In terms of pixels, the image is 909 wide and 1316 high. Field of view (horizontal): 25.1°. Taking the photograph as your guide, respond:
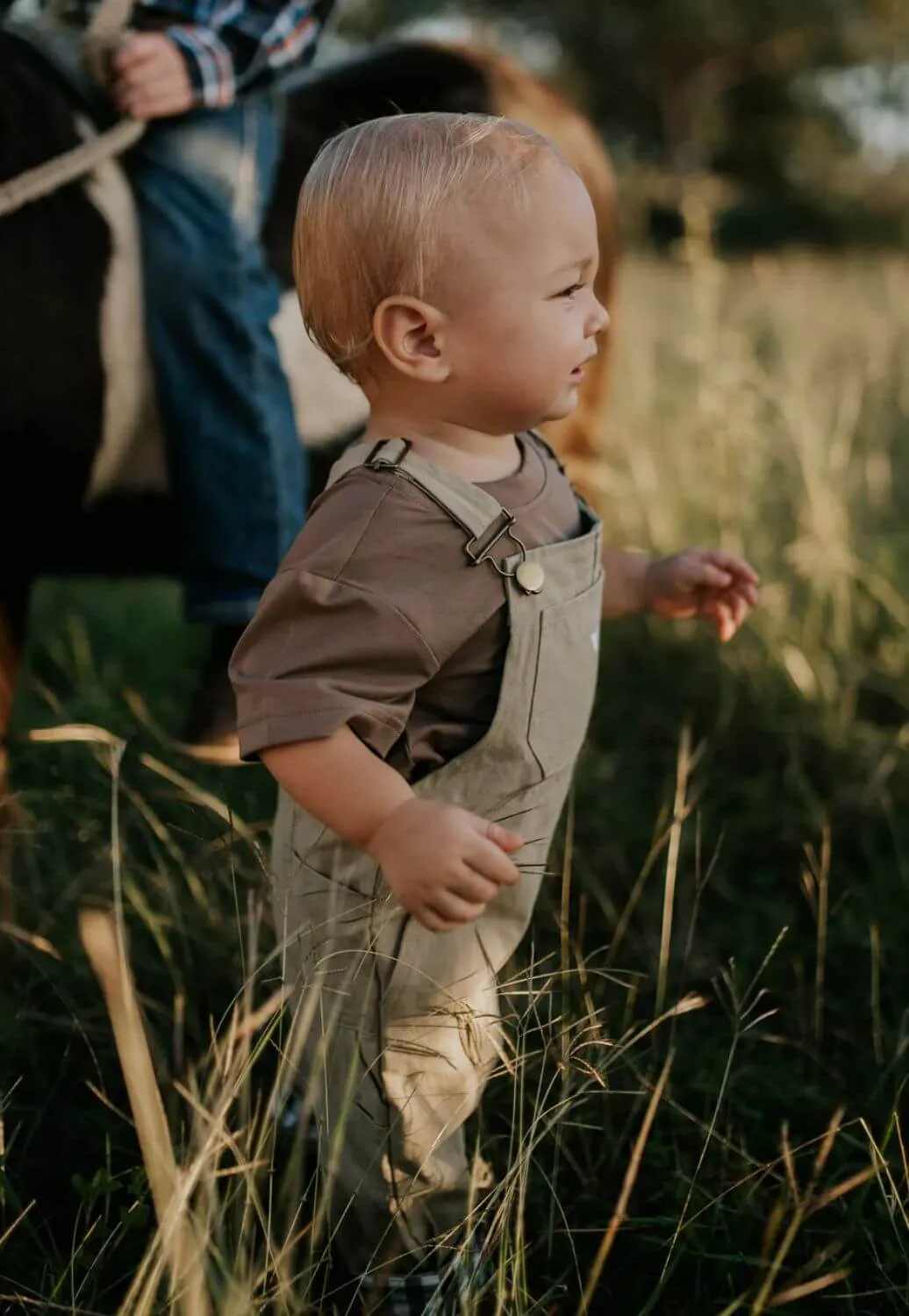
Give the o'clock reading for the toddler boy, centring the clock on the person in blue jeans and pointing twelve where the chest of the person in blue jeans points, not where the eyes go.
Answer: The toddler boy is roughly at 9 o'clock from the person in blue jeans.

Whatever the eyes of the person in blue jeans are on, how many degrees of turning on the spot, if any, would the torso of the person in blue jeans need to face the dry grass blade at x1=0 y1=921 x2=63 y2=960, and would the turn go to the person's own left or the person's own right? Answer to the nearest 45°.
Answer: approximately 45° to the person's own left

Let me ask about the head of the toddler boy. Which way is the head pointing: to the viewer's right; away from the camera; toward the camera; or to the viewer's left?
to the viewer's right

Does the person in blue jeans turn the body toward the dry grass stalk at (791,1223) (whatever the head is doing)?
no
